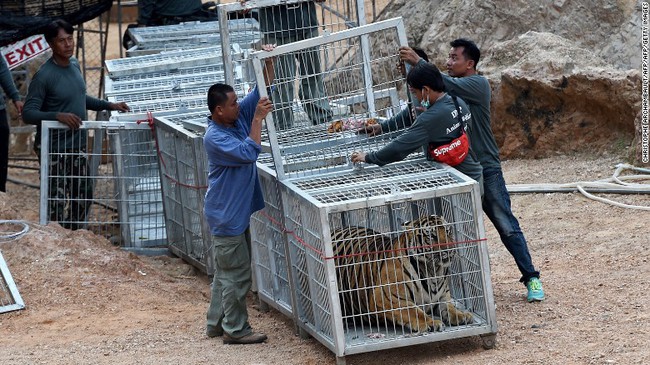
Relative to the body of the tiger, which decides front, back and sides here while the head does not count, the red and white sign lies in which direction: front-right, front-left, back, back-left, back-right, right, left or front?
back

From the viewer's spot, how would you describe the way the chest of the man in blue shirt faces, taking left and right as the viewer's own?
facing to the right of the viewer

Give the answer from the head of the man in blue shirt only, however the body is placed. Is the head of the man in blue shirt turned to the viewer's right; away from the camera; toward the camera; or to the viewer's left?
to the viewer's right

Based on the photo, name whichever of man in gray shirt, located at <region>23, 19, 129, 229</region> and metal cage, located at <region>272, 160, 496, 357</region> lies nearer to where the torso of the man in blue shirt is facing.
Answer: the metal cage

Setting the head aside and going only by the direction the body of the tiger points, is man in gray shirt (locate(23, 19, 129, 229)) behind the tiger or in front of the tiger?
behind

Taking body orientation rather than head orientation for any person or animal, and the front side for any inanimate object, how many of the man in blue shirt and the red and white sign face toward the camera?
1

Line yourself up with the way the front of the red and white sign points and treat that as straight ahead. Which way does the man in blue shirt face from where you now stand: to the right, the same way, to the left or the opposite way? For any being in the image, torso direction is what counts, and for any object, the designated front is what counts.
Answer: to the left
